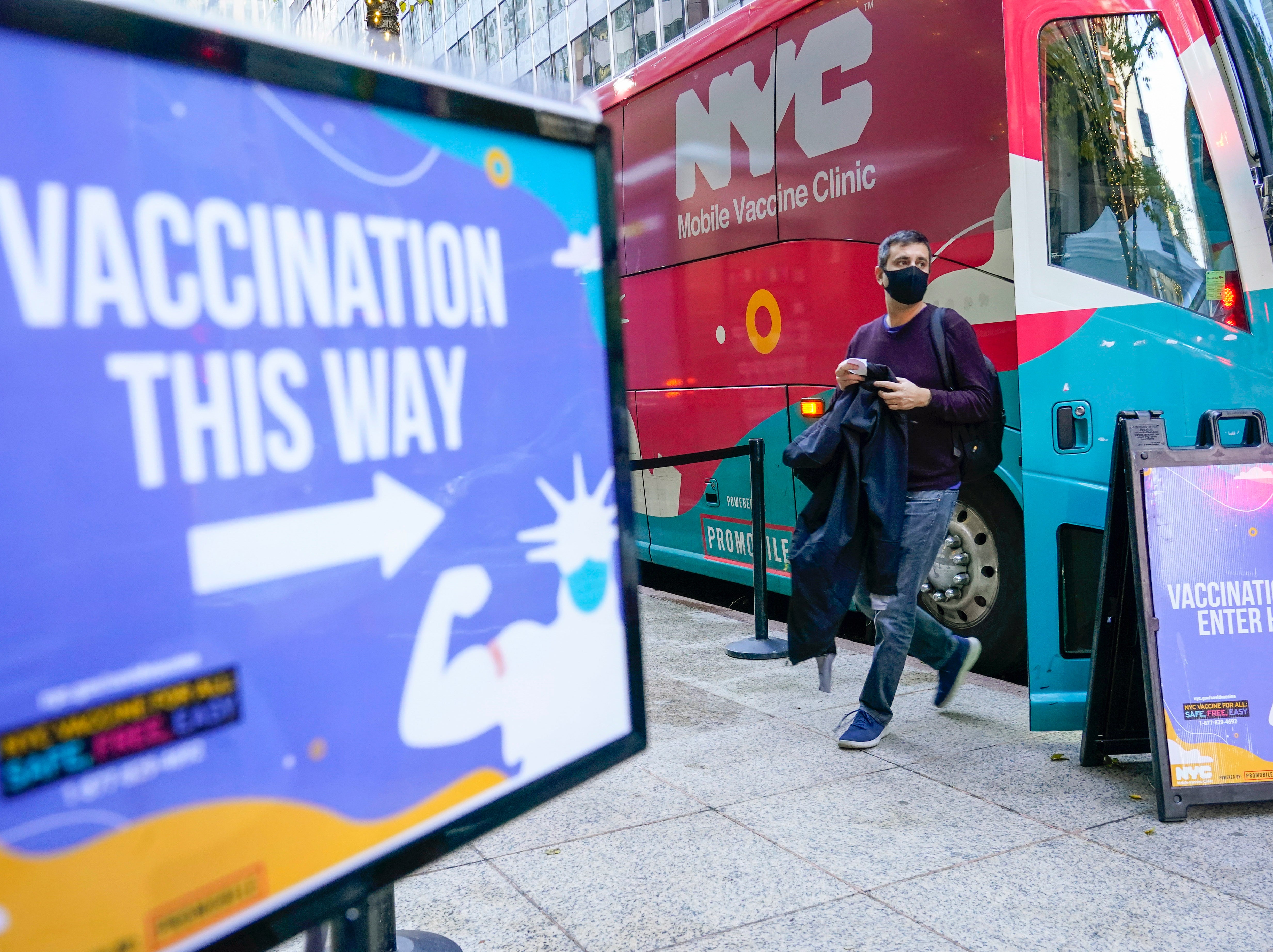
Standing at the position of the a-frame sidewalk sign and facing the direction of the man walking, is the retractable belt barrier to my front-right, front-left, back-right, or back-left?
front-right

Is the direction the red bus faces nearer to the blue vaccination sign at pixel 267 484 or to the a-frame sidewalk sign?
the a-frame sidewalk sign

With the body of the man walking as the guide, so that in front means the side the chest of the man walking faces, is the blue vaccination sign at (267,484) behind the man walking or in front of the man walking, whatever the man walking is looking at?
in front

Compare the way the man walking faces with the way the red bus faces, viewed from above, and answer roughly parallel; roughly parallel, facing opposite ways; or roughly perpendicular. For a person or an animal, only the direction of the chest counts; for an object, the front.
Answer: roughly perpendicular

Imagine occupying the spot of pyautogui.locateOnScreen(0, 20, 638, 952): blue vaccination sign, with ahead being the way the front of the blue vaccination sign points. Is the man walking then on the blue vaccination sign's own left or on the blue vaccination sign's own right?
on the blue vaccination sign's own left

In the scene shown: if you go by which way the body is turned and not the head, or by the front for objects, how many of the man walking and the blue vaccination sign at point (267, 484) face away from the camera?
0

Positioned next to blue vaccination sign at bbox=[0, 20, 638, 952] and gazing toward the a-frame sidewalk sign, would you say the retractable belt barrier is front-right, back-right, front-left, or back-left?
front-left

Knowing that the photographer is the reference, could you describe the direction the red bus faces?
facing the viewer and to the right of the viewer

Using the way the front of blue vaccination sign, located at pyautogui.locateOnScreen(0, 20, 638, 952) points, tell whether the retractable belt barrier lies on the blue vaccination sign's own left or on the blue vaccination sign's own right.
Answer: on the blue vaccination sign's own left

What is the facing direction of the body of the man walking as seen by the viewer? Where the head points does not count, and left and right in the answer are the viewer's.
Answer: facing the viewer and to the left of the viewer

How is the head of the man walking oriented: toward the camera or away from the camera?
toward the camera
